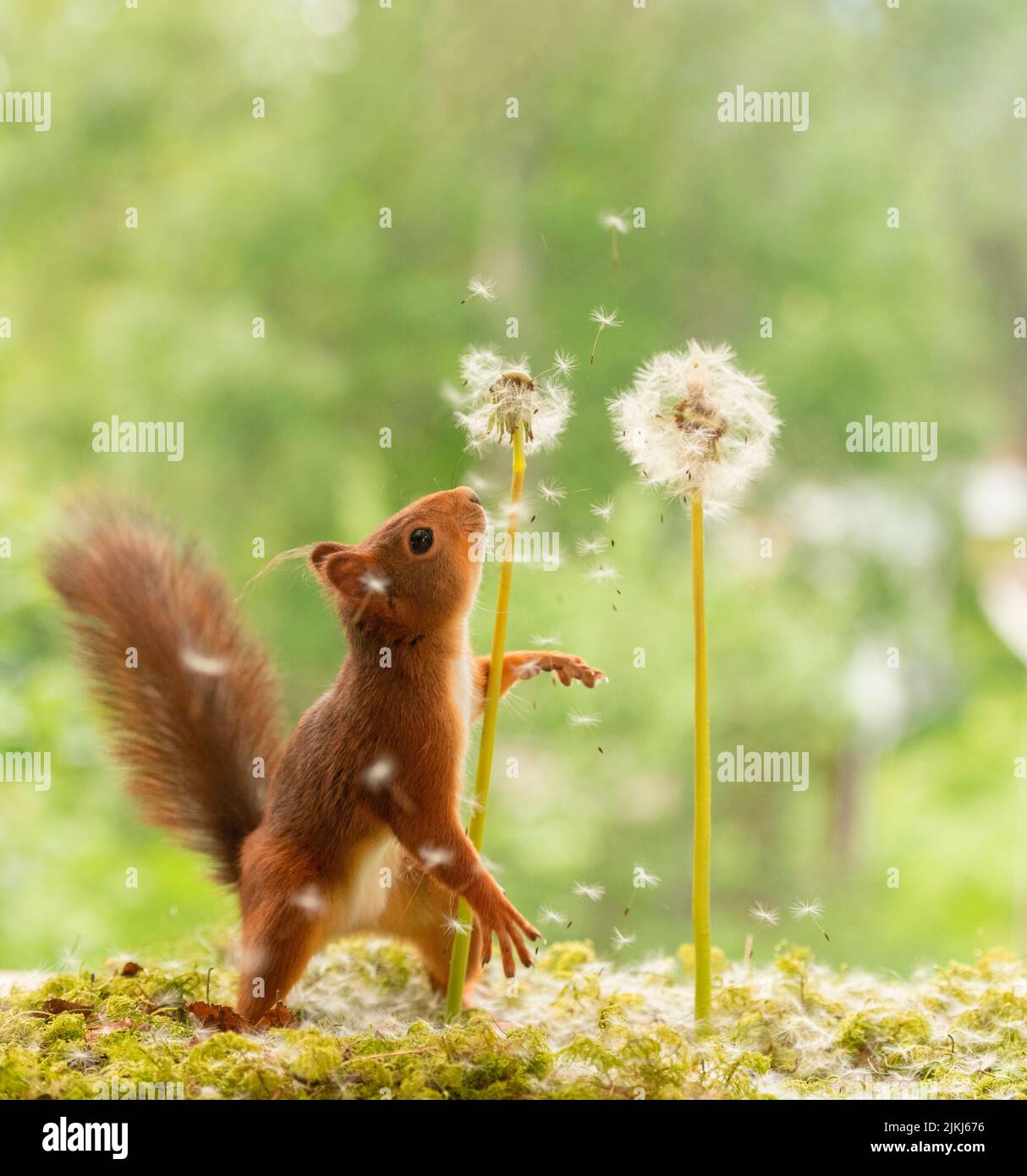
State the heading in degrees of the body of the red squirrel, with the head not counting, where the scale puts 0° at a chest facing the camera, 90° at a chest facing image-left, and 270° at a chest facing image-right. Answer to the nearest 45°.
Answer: approximately 270°
